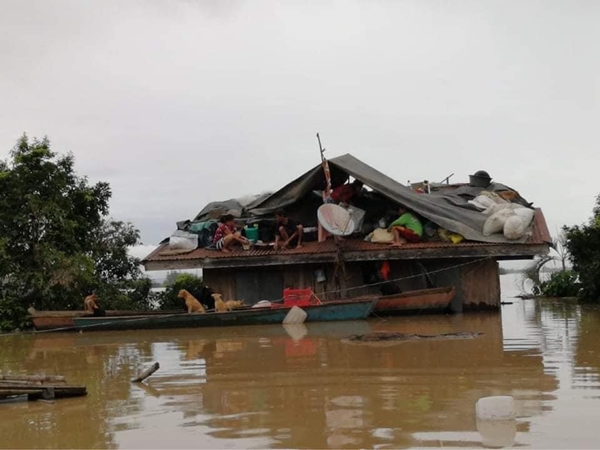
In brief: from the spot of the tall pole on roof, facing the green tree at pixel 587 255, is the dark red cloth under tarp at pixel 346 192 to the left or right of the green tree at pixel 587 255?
left

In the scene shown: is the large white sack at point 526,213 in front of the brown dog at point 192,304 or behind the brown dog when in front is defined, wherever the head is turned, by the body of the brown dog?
behind

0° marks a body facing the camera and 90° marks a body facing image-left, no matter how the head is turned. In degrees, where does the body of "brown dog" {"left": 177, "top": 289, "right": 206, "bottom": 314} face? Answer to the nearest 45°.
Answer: approximately 90°
